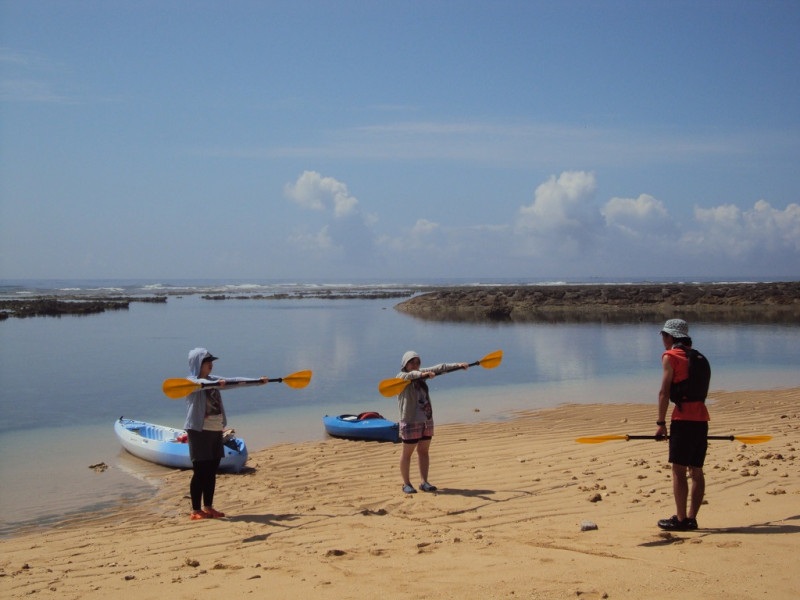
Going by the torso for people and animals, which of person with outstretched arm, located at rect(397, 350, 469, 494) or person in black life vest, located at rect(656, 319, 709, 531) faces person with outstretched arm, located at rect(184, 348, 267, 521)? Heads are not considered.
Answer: the person in black life vest

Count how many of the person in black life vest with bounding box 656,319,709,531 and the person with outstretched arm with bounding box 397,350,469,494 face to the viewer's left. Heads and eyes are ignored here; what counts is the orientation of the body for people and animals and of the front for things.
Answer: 1

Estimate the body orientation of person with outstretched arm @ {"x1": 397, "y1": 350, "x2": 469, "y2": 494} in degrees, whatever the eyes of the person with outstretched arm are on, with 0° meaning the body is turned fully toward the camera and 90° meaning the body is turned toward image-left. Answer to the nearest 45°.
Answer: approximately 315°

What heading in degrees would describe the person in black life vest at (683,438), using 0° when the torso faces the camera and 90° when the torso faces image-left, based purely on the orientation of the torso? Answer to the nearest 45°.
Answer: approximately 90°

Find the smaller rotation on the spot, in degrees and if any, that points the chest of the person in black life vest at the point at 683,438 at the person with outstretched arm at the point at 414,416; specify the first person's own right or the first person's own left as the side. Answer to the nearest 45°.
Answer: approximately 45° to the first person's own left

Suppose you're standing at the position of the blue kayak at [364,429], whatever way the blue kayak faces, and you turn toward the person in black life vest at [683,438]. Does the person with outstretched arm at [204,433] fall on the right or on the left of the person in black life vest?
right

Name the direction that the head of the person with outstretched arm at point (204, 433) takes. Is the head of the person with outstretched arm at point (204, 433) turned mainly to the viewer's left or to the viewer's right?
to the viewer's right

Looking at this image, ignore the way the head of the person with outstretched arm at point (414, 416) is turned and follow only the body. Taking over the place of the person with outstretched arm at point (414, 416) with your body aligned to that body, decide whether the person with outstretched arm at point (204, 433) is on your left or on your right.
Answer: on your right
